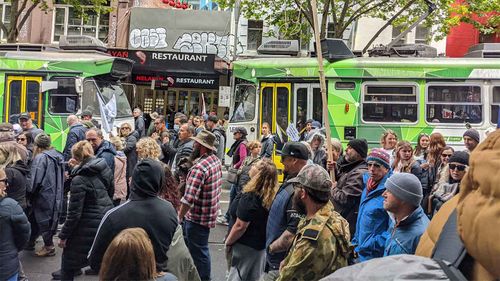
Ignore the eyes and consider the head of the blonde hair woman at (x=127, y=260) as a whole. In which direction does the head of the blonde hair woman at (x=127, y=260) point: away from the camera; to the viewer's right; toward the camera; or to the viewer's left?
away from the camera

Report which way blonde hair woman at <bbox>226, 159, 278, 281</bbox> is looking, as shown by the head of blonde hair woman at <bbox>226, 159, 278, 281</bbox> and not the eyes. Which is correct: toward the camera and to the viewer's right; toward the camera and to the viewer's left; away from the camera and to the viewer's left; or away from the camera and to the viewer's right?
away from the camera and to the viewer's left

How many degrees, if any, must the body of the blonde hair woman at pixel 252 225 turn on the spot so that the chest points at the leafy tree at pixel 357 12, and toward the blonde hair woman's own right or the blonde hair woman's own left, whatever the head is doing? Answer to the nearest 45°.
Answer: approximately 90° to the blonde hair woman's own right

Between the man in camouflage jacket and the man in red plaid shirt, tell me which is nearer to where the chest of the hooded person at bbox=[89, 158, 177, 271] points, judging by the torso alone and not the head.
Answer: the man in red plaid shirt

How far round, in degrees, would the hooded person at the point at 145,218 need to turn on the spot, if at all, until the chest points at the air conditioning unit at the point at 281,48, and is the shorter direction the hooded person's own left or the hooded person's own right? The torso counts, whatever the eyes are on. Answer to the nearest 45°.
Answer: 0° — they already face it

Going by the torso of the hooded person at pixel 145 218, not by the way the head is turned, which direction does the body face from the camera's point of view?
away from the camera

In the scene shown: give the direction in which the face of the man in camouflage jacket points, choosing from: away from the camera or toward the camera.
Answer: away from the camera

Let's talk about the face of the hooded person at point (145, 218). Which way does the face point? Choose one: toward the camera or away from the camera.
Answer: away from the camera

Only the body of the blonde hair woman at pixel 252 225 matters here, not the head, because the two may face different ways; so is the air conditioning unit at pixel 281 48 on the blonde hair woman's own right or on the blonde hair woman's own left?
on the blonde hair woman's own right

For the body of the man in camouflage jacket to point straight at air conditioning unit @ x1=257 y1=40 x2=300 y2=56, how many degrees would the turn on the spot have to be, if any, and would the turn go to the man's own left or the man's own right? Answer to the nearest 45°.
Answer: approximately 45° to the man's own right

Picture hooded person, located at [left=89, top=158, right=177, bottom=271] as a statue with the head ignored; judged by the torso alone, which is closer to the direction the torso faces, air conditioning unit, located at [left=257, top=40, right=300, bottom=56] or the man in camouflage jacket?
the air conditioning unit

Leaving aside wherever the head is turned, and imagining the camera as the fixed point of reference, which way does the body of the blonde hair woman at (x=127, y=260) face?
away from the camera
